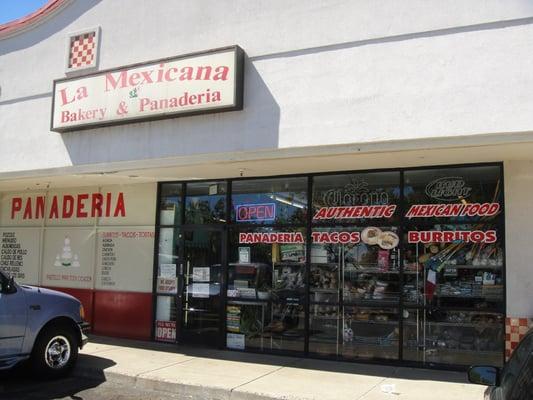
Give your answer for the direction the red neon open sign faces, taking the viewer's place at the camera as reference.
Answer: facing the viewer

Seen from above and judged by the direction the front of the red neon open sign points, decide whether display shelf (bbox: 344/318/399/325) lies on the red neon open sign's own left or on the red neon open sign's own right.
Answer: on the red neon open sign's own left

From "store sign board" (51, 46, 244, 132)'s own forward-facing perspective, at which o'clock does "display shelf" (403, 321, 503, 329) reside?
The display shelf is roughly at 8 o'clock from the store sign board.

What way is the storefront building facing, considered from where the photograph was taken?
facing the viewer and to the left of the viewer

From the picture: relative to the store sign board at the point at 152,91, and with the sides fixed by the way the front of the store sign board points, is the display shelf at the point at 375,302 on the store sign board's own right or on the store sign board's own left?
on the store sign board's own left

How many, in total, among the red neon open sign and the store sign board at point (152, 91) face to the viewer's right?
0
